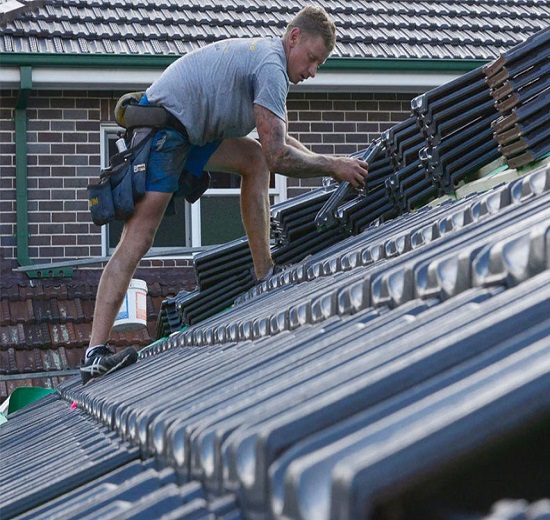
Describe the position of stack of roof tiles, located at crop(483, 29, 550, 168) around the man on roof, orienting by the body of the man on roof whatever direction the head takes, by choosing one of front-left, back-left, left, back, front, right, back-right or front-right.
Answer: front-right

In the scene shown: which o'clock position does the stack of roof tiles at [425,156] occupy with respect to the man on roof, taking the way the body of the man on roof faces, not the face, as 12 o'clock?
The stack of roof tiles is roughly at 1 o'clock from the man on roof.

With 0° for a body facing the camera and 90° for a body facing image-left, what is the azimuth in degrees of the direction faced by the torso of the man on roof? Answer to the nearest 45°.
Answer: approximately 270°

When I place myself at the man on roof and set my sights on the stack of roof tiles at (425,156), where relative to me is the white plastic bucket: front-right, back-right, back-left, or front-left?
back-left

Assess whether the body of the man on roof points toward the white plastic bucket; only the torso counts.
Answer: no

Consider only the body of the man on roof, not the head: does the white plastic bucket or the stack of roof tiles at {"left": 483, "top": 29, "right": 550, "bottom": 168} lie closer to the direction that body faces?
the stack of roof tiles
